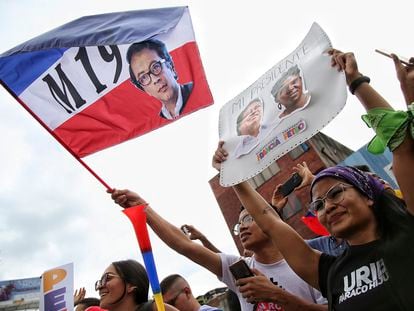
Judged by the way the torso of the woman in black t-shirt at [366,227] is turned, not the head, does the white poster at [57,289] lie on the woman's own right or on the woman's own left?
on the woman's own right

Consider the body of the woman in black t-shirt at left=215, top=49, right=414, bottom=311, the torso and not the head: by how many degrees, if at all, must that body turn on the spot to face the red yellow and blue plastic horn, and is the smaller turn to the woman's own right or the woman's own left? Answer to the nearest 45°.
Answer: approximately 45° to the woman's own right

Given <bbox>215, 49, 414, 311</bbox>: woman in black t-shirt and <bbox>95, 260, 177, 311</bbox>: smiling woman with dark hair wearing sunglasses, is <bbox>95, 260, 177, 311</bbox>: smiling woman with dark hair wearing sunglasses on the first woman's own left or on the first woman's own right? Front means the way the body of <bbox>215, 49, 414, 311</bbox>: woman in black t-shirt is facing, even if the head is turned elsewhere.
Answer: on the first woman's own right

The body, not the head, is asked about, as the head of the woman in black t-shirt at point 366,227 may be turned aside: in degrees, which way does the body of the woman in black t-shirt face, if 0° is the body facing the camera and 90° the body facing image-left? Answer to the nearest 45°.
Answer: approximately 45°
